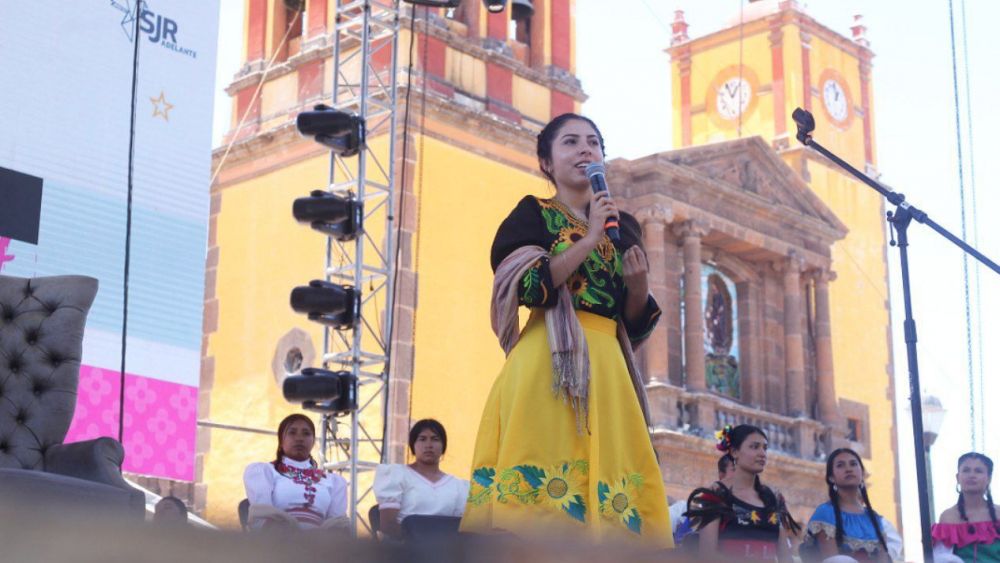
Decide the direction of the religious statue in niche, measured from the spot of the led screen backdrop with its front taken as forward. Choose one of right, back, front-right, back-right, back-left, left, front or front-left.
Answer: left

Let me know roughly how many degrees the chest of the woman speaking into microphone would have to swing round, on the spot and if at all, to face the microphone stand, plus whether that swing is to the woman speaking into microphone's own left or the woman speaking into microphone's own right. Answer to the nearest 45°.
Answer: approximately 90° to the woman speaking into microphone's own left

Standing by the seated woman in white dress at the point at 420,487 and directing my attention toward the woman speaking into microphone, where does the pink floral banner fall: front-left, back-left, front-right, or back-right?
back-right

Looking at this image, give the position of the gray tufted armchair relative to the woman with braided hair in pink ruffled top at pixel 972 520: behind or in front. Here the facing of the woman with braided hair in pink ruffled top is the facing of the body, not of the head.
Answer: in front

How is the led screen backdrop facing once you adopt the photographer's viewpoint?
facing the viewer and to the right of the viewer
